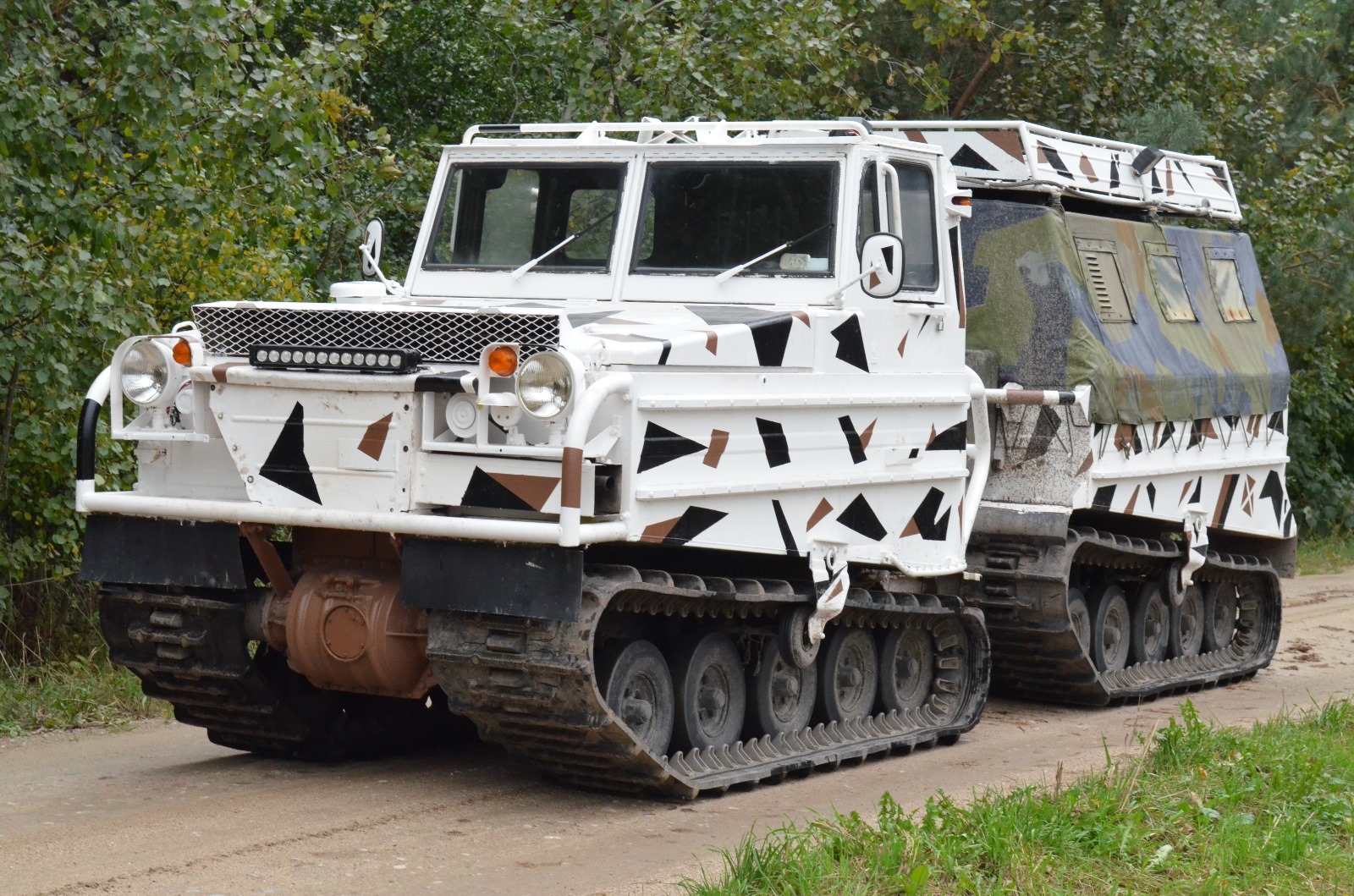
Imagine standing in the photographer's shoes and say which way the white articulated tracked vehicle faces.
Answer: facing the viewer and to the left of the viewer
